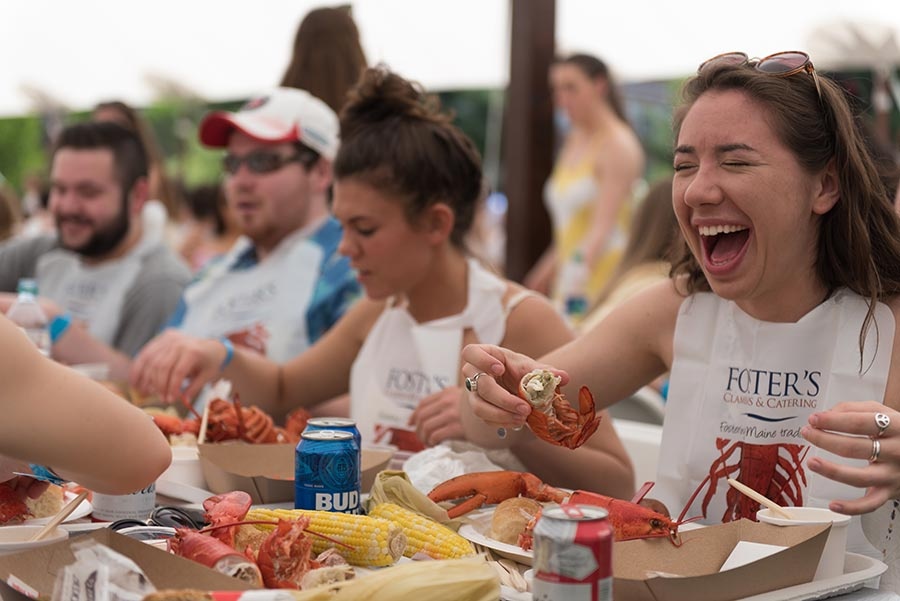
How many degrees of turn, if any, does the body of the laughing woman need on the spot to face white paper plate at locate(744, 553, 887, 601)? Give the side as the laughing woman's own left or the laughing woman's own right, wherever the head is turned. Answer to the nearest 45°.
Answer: approximately 45° to the laughing woman's own left

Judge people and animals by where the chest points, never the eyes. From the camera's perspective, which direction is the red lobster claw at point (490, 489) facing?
to the viewer's left

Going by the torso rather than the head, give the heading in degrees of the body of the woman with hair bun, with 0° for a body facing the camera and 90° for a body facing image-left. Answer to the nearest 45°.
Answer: approximately 45°

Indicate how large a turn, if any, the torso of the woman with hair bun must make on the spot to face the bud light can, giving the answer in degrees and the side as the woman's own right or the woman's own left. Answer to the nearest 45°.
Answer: approximately 45° to the woman's own left

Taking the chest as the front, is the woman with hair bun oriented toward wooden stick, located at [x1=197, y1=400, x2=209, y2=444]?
yes

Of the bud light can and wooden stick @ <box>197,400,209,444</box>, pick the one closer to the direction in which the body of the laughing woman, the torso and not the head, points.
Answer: the bud light can

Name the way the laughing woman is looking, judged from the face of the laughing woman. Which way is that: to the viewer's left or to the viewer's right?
to the viewer's left

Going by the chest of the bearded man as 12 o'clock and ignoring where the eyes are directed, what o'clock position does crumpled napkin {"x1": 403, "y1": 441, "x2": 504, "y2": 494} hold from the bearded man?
The crumpled napkin is roughly at 10 o'clock from the bearded man.
